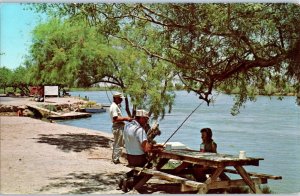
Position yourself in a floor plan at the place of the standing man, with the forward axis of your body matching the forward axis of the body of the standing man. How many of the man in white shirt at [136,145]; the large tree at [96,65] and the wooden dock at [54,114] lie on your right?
1

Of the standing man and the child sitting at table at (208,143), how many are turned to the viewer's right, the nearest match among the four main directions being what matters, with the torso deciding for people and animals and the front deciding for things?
1

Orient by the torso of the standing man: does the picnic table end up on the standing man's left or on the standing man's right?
on the standing man's right

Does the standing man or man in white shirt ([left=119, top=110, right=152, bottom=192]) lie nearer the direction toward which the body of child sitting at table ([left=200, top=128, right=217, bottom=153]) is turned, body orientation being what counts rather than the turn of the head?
the man in white shirt

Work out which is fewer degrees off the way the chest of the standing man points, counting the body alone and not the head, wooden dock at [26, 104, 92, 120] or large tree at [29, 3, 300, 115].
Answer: the large tree

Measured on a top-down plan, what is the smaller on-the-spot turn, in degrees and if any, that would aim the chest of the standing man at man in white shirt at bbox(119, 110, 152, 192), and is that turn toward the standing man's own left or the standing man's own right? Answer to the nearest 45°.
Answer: approximately 90° to the standing man's own right

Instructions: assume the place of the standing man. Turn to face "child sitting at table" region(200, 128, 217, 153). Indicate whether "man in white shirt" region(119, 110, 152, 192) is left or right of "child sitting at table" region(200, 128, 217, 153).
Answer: right

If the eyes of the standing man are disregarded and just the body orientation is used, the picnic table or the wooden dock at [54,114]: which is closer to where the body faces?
the picnic table

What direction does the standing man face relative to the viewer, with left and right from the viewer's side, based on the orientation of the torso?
facing to the right of the viewer

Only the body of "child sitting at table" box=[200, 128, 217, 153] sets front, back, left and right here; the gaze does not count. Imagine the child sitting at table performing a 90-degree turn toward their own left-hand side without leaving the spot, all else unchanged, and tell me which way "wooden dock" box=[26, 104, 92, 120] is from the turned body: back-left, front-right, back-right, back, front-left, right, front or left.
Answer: back

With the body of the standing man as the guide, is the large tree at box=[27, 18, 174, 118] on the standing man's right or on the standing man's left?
on the standing man's left

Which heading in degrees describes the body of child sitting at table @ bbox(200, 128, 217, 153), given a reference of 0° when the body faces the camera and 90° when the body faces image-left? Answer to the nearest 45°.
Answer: approximately 45°

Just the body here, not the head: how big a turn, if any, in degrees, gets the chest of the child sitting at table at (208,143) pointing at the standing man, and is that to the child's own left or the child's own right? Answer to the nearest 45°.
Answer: approximately 90° to the child's own right
